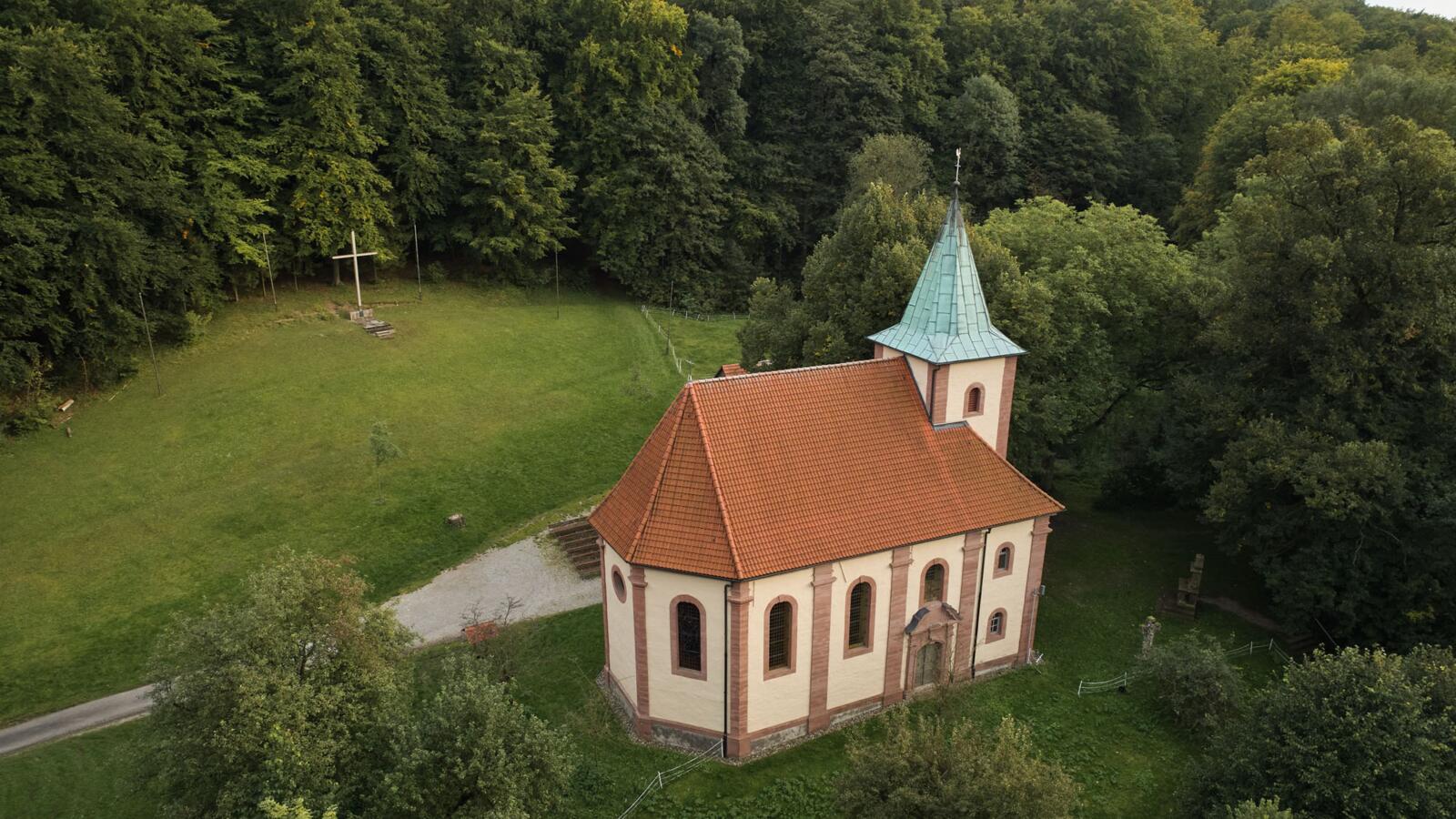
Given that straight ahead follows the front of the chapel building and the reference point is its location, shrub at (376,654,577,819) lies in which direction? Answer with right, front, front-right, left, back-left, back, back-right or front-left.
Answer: right

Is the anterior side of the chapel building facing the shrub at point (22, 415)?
no

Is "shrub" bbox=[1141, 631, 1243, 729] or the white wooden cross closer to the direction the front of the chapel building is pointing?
the shrub

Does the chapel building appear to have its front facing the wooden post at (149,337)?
no

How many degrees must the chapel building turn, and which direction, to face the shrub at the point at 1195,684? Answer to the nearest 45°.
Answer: approximately 45° to its right

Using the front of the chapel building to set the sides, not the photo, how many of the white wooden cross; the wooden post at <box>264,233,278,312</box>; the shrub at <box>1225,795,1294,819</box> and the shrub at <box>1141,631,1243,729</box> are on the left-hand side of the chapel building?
2

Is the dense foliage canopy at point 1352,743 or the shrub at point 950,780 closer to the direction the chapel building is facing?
the shrub

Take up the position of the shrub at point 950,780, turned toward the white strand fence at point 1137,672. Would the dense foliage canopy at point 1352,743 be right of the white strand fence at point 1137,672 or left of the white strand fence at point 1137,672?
right

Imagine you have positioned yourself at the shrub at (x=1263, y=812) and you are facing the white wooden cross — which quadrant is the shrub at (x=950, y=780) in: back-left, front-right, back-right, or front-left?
front-left

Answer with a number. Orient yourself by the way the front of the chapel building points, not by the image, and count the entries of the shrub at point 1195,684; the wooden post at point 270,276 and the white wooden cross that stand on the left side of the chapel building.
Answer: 1

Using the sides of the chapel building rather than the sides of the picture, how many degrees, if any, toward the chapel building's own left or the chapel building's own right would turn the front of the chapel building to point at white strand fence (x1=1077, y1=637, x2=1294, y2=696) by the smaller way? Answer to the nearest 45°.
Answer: approximately 45° to the chapel building's own left

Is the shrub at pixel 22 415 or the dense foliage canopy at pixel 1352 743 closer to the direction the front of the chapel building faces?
the dense foliage canopy
